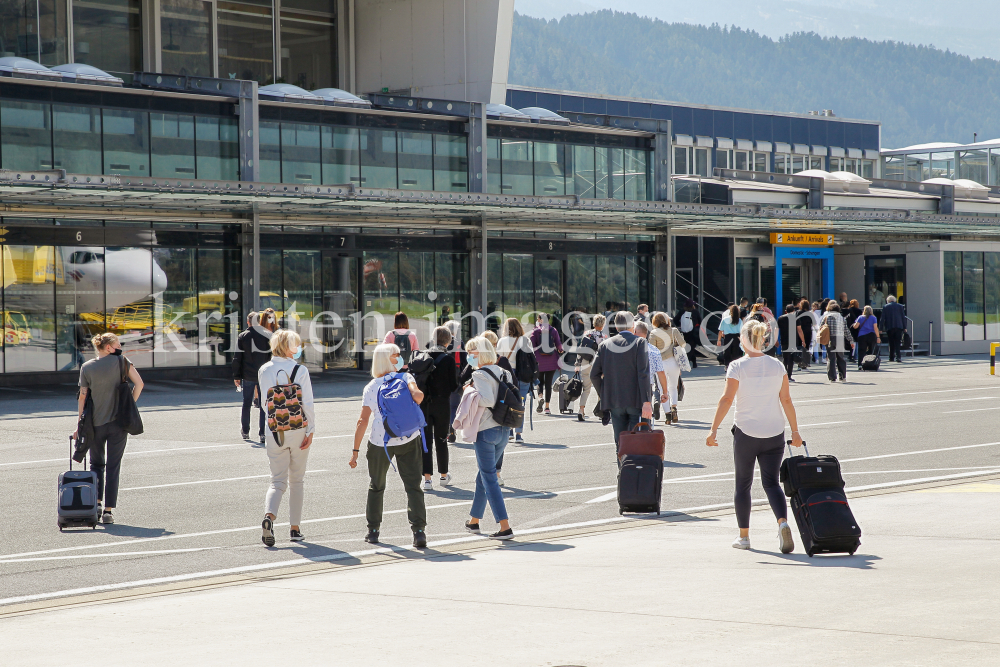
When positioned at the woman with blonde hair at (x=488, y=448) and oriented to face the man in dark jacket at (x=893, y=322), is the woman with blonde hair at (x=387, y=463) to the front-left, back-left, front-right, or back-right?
back-left

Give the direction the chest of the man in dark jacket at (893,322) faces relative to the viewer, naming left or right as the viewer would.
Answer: facing away from the viewer

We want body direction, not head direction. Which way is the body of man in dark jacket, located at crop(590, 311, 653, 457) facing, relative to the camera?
away from the camera

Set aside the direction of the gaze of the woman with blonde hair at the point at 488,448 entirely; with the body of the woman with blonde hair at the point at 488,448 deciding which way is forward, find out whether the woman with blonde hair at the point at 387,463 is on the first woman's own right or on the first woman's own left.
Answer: on the first woman's own left

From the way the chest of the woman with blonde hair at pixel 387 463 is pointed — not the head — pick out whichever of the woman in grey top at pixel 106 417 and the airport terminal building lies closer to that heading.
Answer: the airport terminal building

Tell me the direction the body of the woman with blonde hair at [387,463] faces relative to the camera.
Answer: away from the camera

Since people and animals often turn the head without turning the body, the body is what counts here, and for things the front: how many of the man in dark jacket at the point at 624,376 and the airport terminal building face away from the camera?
1

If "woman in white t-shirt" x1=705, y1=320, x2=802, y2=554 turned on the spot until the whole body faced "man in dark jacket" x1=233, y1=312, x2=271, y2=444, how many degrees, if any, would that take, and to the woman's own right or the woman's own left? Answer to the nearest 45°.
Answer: approximately 45° to the woman's own left

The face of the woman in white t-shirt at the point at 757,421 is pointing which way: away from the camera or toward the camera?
away from the camera

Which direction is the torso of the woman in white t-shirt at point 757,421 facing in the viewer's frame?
away from the camera

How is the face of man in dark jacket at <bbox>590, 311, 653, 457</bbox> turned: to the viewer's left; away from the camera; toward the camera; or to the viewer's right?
away from the camera

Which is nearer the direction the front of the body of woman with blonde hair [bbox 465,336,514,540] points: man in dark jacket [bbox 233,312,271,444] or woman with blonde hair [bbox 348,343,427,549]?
the man in dark jacket
